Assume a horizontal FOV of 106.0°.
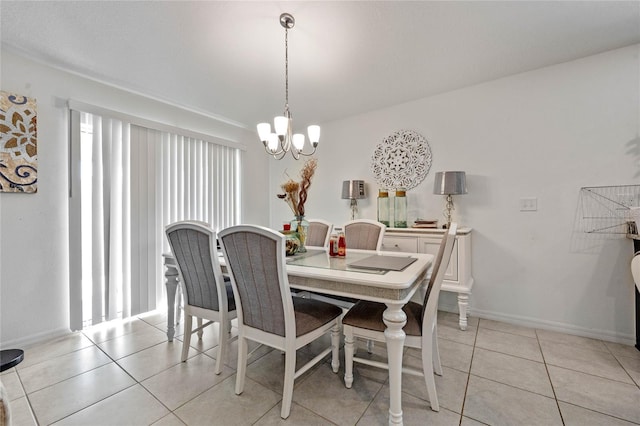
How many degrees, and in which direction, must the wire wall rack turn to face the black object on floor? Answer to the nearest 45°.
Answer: approximately 45° to its right

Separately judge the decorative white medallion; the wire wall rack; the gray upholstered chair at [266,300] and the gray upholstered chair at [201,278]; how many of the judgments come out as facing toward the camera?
2

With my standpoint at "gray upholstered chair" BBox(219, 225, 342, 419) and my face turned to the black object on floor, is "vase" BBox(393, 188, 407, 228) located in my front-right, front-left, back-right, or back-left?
back-right

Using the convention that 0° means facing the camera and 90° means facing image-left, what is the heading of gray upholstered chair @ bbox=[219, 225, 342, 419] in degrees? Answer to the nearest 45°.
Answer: approximately 225°

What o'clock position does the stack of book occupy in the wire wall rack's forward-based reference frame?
The stack of book is roughly at 2 o'clock from the wire wall rack.

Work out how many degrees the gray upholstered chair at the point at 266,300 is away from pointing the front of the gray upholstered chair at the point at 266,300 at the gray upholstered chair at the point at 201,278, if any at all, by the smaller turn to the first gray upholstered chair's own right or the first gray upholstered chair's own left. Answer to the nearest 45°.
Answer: approximately 90° to the first gray upholstered chair's own left

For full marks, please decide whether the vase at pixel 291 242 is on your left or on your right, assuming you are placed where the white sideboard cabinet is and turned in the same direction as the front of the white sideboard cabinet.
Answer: on your right

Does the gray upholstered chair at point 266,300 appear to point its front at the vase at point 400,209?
yes

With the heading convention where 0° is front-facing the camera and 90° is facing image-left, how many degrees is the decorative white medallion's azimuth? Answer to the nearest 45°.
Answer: approximately 0°

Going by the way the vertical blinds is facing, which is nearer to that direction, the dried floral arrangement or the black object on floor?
the dried floral arrangement

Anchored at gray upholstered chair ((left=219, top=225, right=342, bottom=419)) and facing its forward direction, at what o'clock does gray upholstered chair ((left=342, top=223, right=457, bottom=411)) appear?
gray upholstered chair ((left=342, top=223, right=457, bottom=411)) is roughly at 2 o'clock from gray upholstered chair ((left=219, top=225, right=342, bottom=419)).

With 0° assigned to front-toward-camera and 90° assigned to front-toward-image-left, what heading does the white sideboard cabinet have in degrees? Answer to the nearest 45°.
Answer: approximately 0°
